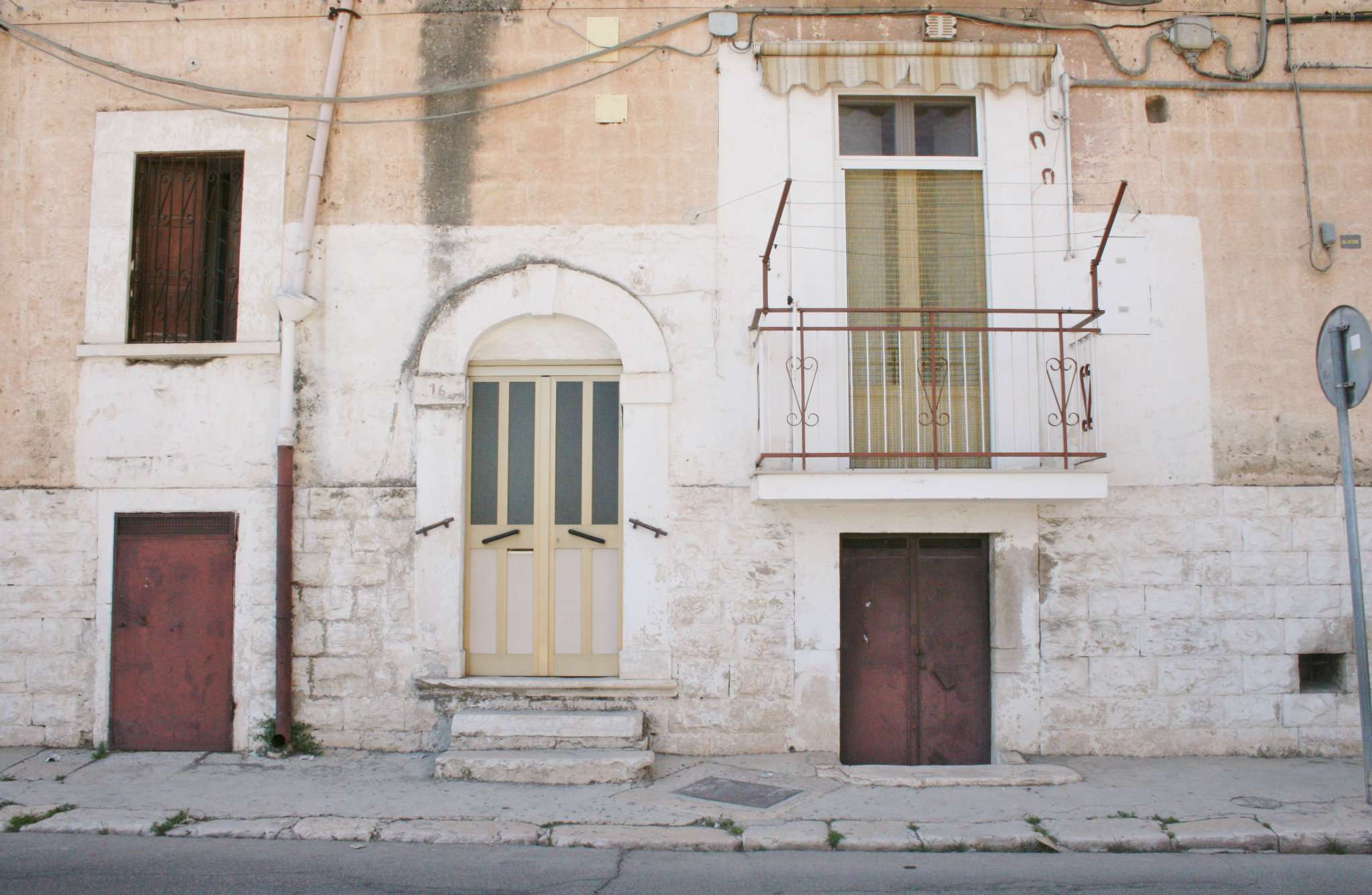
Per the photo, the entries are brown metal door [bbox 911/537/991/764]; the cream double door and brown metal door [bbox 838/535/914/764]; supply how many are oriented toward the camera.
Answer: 3

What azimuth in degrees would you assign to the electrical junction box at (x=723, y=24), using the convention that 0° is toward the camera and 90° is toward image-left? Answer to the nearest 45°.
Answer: approximately 0°

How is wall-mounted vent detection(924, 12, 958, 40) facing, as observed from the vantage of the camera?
facing the viewer

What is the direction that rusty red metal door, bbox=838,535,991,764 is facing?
toward the camera

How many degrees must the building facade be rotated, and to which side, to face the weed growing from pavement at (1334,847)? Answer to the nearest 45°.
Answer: approximately 45° to its left

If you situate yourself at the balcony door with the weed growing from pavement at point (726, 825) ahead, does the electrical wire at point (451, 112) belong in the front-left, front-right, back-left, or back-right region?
front-right

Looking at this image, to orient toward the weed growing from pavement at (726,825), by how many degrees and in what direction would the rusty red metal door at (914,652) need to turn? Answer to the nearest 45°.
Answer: approximately 45° to its right

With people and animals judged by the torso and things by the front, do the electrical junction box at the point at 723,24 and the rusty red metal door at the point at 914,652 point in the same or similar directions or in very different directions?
same or similar directions

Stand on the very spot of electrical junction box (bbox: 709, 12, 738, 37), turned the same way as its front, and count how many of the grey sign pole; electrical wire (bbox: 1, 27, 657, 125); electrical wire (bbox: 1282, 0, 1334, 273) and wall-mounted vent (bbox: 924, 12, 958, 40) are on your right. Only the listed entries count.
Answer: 1
